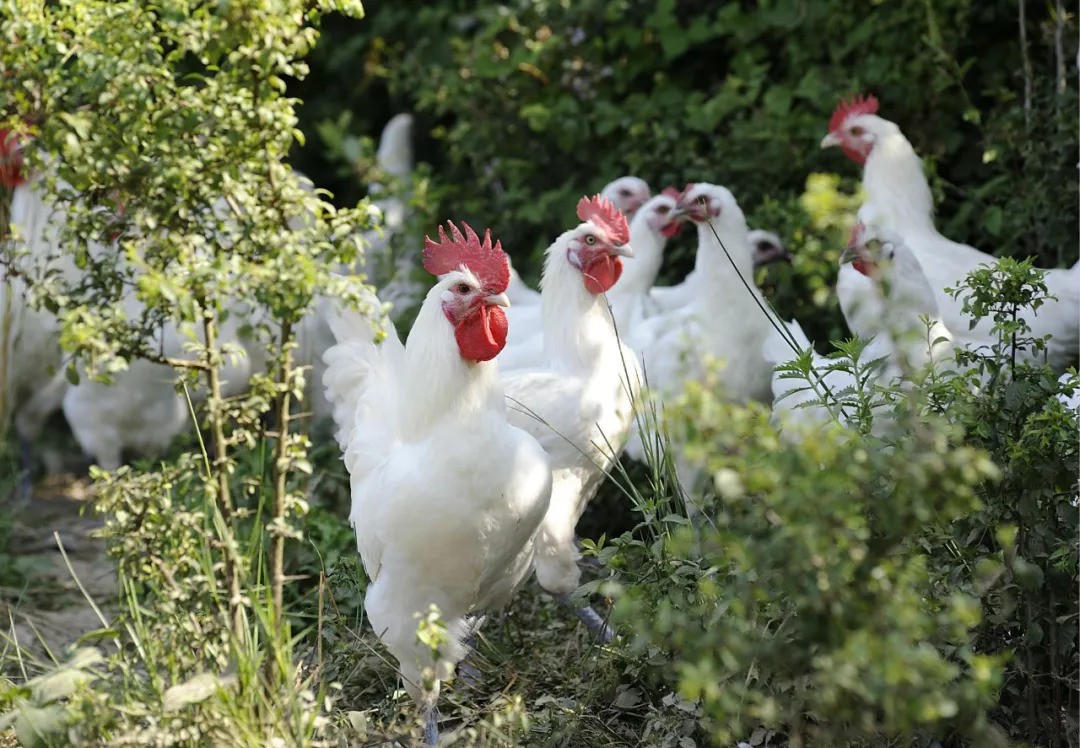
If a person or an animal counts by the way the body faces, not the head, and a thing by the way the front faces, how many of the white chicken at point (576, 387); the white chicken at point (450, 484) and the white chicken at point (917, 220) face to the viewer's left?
1

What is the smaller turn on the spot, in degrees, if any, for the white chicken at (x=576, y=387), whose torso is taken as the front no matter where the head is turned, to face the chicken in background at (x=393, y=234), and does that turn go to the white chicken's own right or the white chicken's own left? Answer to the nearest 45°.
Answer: approximately 135° to the white chicken's own left

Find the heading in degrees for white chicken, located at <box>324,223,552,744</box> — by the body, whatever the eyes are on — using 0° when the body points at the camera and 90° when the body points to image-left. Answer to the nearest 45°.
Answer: approximately 315°

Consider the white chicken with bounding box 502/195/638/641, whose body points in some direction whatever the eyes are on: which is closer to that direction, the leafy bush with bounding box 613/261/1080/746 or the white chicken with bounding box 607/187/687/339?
the leafy bush

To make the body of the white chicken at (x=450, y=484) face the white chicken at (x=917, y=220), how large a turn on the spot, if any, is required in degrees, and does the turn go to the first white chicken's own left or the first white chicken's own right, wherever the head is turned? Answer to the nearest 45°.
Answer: approximately 90° to the first white chicken's own left

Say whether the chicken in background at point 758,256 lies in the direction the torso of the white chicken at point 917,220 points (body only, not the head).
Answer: yes

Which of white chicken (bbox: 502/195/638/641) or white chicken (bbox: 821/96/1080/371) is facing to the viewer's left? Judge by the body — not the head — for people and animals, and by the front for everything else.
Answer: white chicken (bbox: 821/96/1080/371)

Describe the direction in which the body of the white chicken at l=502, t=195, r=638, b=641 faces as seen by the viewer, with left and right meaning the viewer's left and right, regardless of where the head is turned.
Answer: facing the viewer and to the right of the viewer

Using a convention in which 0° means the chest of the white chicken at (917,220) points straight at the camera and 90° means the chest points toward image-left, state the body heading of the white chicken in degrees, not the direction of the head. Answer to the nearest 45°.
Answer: approximately 90°
